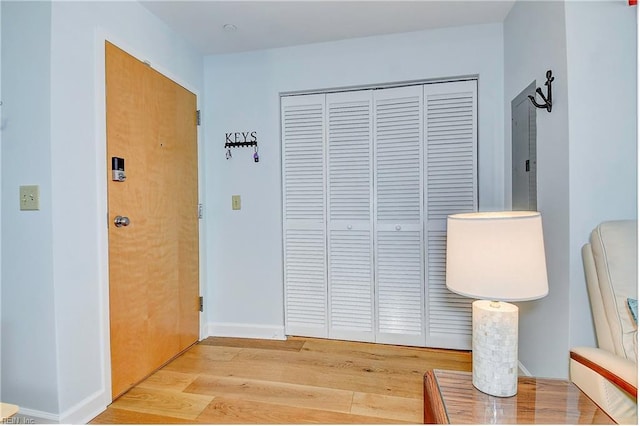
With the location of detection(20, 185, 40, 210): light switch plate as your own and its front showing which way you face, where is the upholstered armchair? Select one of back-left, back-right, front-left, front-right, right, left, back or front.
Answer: front-left

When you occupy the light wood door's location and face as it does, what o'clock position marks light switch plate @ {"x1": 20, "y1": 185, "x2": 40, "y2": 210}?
The light switch plate is roughly at 3 o'clock from the light wood door.

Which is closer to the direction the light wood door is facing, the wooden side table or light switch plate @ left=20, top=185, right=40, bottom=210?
the wooden side table

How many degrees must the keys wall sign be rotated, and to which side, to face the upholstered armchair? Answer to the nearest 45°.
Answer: approximately 45° to its left

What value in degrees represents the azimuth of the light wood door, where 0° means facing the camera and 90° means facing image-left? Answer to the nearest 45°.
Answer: approximately 315°
